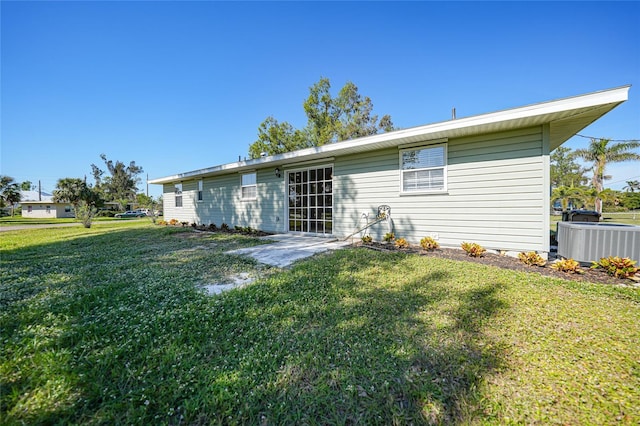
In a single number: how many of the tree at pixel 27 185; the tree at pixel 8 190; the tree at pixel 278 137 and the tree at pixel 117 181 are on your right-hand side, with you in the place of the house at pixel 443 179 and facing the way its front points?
4

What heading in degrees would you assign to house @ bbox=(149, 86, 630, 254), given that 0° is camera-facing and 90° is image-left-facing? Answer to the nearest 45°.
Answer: approximately 225°

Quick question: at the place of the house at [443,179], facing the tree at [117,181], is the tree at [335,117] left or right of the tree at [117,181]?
right

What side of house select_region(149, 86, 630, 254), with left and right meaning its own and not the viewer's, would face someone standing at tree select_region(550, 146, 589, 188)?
front

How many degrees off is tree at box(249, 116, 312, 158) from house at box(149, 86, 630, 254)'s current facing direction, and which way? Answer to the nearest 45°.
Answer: approximately 90° to its left

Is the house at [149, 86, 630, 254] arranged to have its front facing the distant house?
no

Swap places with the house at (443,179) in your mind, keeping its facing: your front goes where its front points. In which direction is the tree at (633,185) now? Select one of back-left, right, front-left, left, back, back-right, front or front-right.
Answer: front
